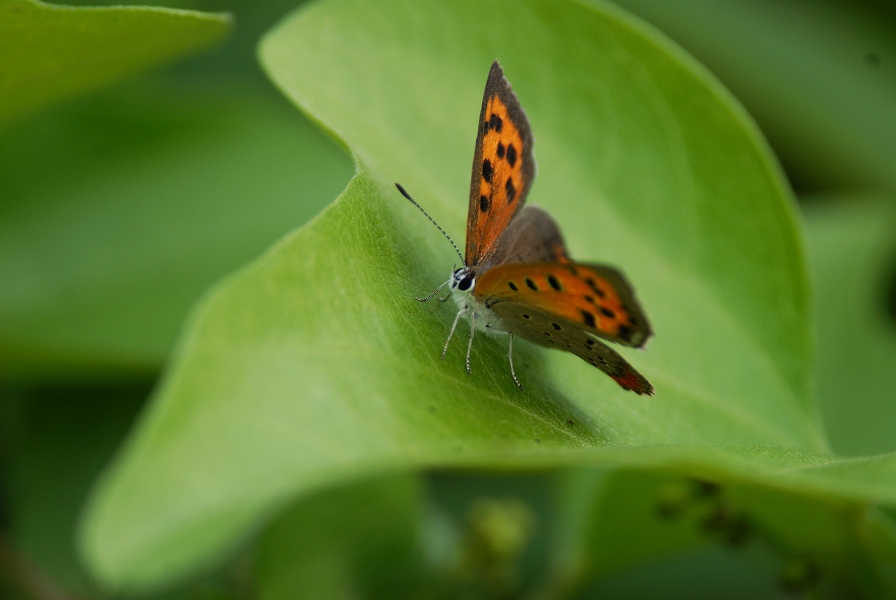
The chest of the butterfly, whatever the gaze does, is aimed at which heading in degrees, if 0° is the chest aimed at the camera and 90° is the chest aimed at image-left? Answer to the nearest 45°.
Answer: approximately 90°

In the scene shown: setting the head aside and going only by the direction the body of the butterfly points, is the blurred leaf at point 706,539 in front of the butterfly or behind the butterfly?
behind

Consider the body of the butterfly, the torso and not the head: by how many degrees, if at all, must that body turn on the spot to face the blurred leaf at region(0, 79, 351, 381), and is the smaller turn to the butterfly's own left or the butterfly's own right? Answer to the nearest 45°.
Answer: approximately 45° to the butterfly's own right
